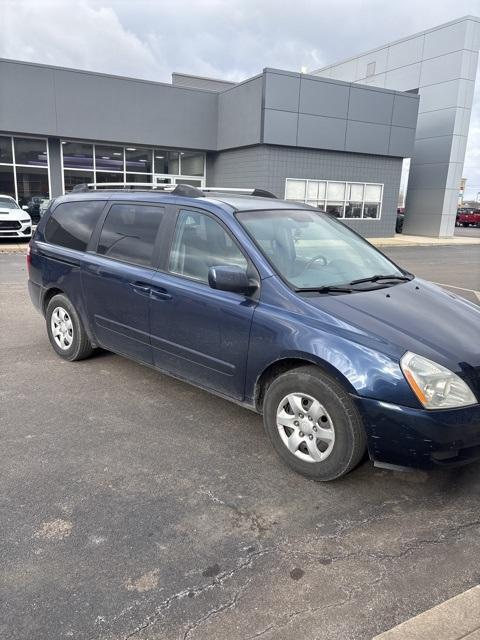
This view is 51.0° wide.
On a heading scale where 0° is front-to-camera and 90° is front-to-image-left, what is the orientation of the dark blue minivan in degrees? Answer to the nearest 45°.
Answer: approximately 315°

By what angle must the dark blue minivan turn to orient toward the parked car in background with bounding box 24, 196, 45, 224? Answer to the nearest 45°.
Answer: approximately 180°

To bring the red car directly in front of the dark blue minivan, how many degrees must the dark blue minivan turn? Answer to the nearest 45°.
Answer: approximately 90° to its left

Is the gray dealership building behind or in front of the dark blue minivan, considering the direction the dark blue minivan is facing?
behind

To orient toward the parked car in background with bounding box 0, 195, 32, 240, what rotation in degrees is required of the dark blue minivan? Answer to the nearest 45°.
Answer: approximately 180°
